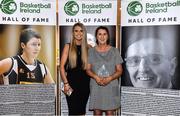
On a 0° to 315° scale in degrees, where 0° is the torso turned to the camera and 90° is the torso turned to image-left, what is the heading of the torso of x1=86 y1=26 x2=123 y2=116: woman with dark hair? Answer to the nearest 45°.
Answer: approximately 0°
